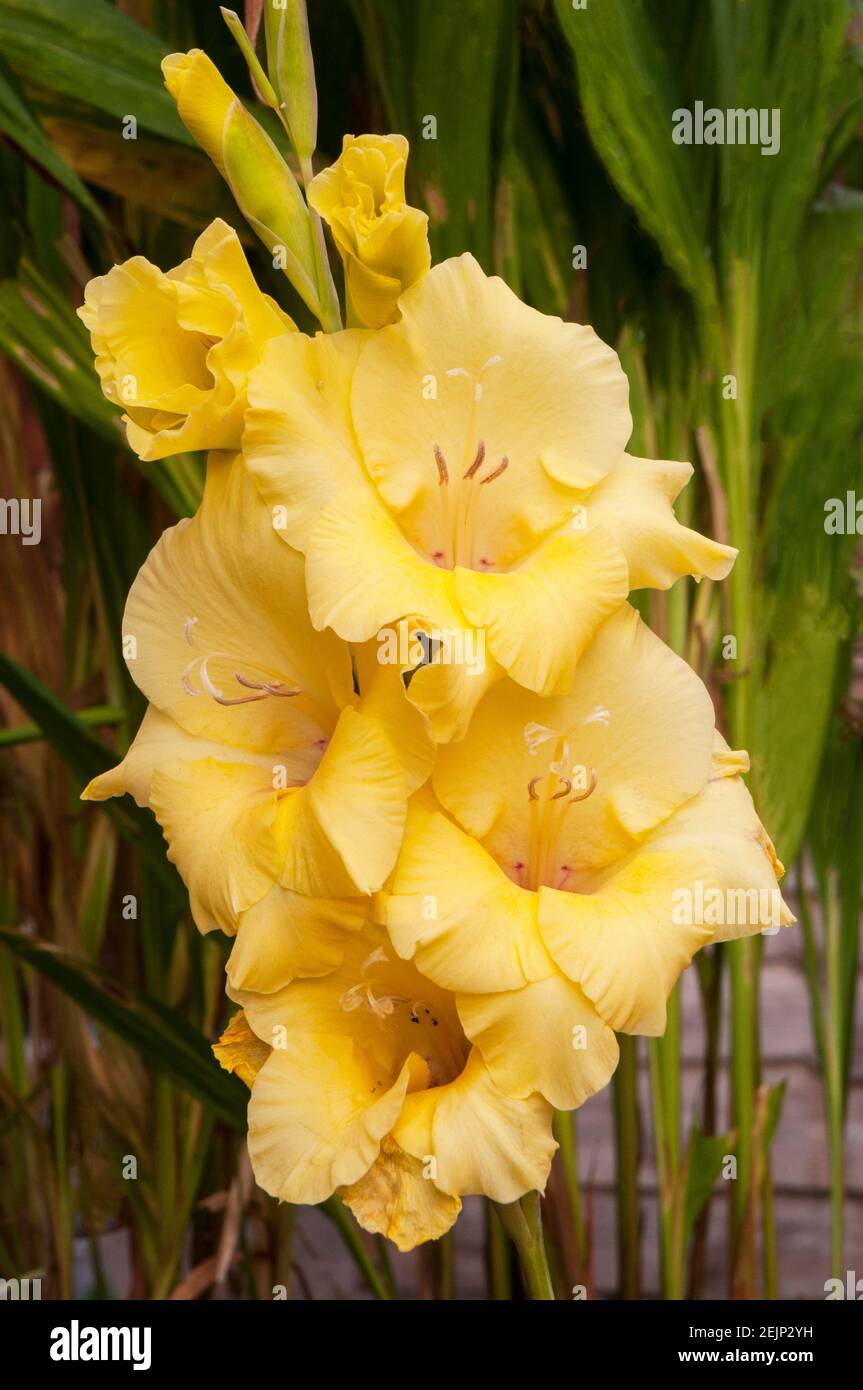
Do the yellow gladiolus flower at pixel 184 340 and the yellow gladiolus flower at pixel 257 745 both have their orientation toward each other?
no

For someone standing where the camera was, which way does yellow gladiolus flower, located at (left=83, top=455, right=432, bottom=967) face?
facing the viewer and to the left of the viewer

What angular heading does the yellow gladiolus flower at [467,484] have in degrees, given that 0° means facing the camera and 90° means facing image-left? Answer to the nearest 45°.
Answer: approximately 0°

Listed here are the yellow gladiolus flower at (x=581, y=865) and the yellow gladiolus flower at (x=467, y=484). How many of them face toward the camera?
2

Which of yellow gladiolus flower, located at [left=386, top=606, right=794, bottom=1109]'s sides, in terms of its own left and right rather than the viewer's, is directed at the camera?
front

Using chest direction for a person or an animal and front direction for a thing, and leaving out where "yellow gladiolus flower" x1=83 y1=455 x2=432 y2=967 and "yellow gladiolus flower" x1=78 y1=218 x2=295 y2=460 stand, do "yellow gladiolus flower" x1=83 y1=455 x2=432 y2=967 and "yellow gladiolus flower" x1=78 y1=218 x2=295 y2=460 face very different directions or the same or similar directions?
same or similar directions
